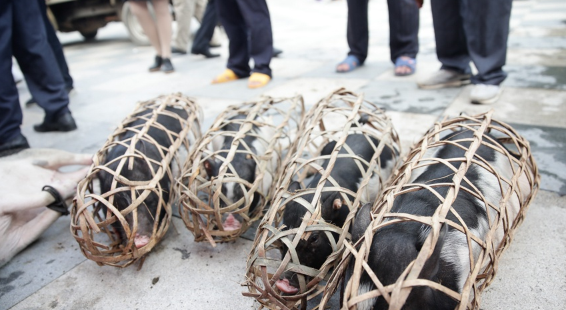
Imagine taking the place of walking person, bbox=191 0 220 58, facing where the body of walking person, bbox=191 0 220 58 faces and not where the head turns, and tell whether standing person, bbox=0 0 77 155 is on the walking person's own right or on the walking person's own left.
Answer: on the walking person's own right

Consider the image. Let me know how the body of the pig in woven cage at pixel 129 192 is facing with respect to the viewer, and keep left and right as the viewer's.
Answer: facing the viewer and to the left of the viewer

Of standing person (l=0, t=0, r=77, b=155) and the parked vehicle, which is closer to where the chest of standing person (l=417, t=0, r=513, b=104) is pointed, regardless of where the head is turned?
the standing person

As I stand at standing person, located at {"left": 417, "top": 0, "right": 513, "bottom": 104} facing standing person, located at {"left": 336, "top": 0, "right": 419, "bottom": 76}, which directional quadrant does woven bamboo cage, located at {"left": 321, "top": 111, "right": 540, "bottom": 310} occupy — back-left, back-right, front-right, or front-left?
back-left

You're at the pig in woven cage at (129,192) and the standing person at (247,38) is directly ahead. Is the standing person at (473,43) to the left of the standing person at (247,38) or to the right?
right

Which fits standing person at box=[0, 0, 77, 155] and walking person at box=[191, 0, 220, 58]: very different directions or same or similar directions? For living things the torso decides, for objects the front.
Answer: very different directions
